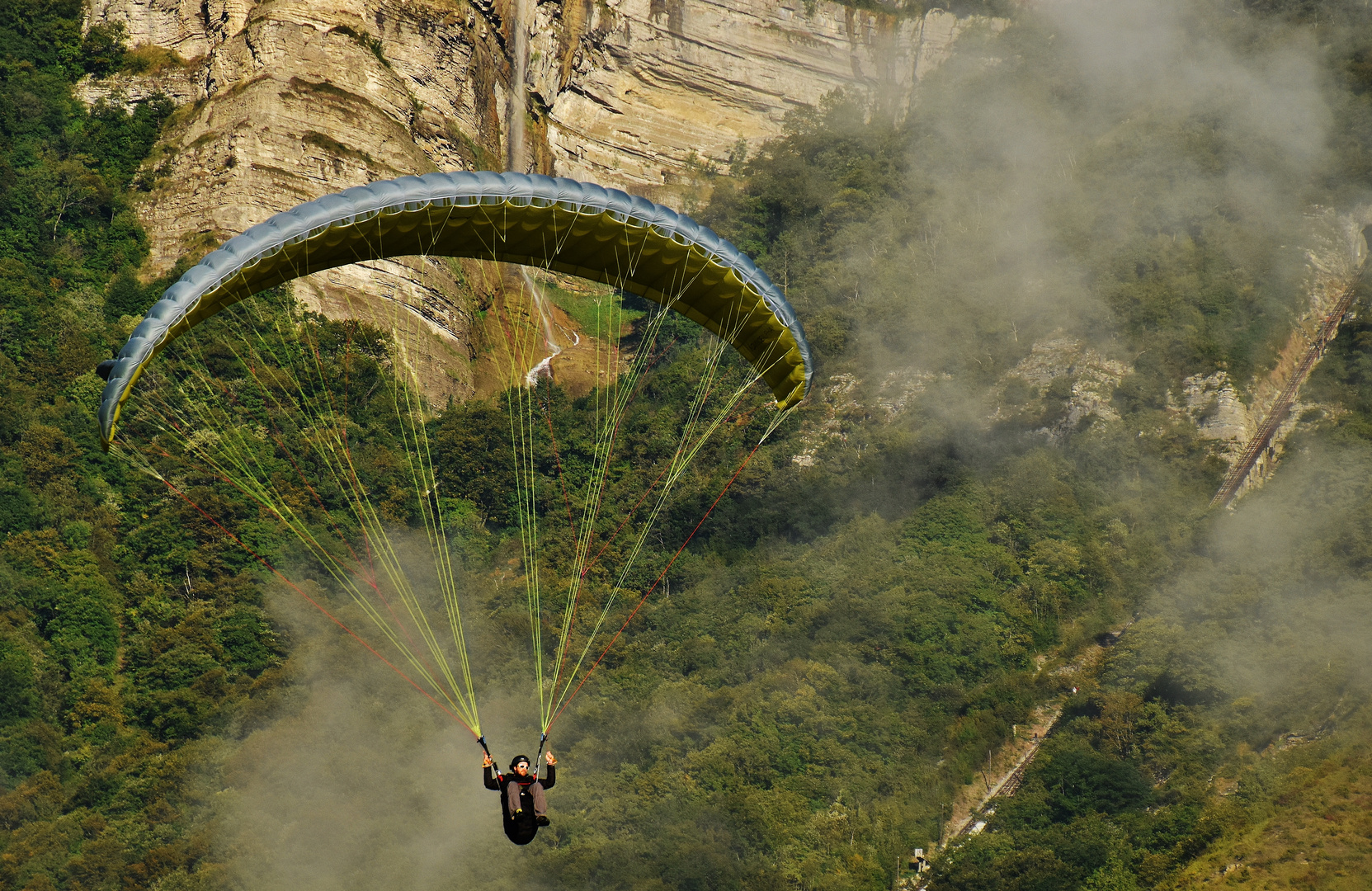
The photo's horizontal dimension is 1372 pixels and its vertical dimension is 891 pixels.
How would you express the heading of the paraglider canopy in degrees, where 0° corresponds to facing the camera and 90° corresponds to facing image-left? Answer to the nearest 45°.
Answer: approximately 0°
